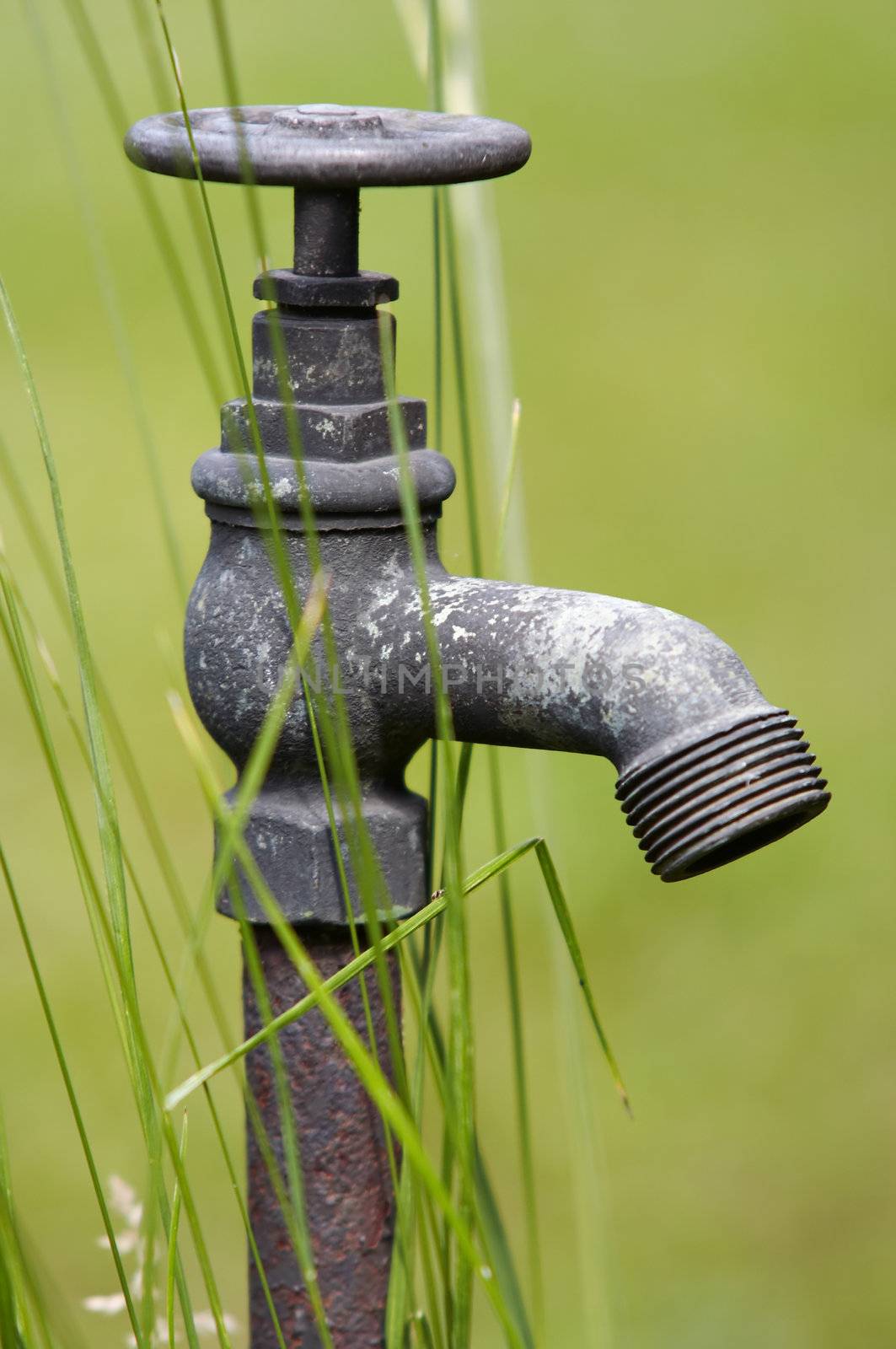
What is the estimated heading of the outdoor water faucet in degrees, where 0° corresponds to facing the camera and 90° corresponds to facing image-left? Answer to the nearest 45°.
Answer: approximately 270°
